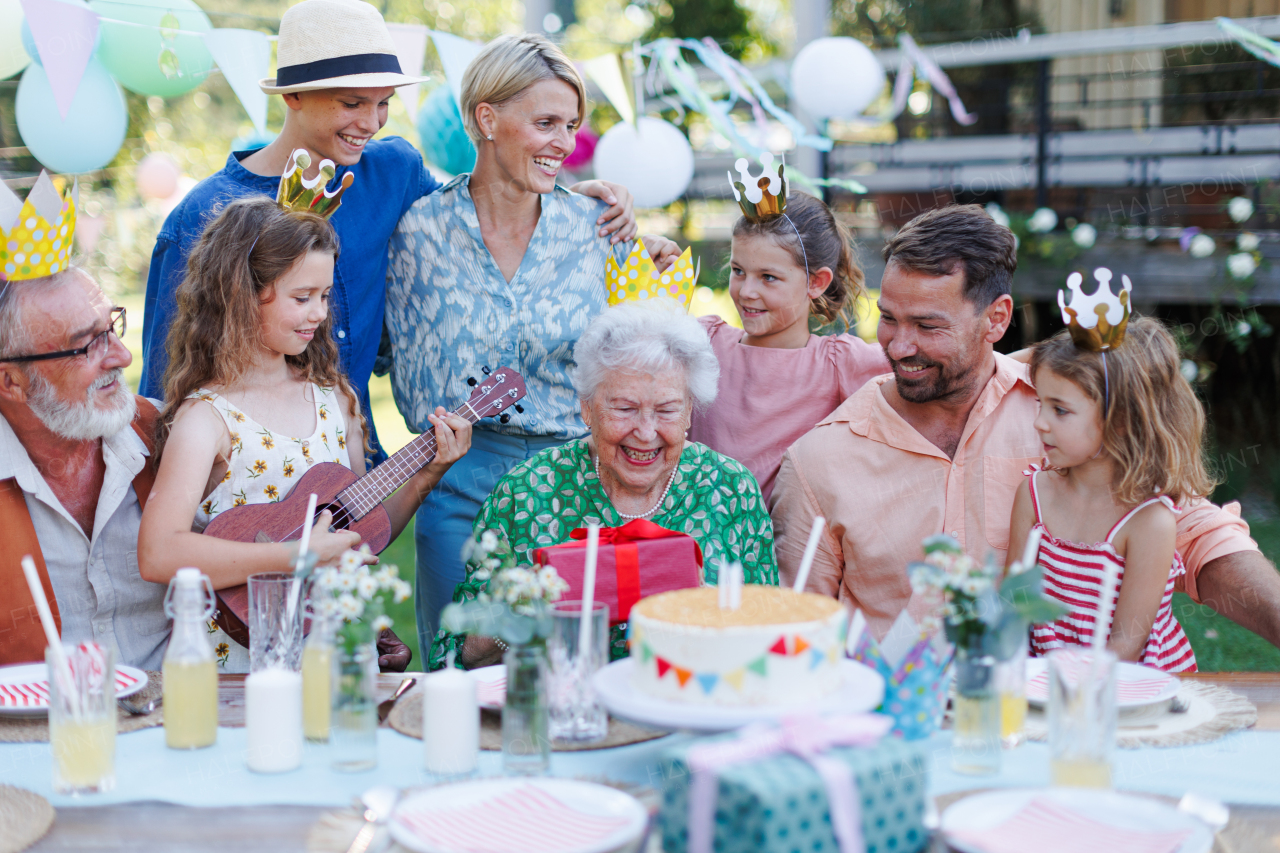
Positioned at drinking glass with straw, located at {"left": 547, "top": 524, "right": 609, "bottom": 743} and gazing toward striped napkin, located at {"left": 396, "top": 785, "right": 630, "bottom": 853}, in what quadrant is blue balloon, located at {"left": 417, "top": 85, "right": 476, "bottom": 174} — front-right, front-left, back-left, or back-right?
back-right

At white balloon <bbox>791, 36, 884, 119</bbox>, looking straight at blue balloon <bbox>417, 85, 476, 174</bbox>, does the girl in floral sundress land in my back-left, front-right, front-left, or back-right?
front-left

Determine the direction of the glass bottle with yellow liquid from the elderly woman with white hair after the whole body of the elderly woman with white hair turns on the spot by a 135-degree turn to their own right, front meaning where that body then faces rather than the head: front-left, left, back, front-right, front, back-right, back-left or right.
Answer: left

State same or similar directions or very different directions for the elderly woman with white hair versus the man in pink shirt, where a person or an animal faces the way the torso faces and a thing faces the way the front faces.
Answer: same or similar directions

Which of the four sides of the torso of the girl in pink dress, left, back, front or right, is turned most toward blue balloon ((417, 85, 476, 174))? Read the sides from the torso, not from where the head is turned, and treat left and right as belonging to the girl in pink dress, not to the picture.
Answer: right

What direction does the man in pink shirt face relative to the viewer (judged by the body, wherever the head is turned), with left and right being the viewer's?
facing the viewer

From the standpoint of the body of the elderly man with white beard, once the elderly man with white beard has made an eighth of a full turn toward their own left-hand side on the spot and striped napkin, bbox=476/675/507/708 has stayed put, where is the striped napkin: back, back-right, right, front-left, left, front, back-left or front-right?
front-right

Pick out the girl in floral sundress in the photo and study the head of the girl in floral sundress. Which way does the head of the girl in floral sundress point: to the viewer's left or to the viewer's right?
to the viewer's right

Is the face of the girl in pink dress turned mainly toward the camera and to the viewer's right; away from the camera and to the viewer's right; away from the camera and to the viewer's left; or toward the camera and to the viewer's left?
toward the camera and to the viewer's left

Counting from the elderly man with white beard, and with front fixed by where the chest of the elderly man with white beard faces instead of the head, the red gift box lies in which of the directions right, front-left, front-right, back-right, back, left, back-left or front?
front

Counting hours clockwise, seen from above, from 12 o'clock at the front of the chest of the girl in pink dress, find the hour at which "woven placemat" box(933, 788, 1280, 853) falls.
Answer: The woven placemat is roughly at 10 o'clock from the girl in pink dress.

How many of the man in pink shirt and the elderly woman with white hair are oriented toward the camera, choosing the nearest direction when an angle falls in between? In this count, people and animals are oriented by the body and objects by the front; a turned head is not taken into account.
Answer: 2

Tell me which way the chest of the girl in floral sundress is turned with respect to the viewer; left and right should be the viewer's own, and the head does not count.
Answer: facing the viewer and to the right of the viewer

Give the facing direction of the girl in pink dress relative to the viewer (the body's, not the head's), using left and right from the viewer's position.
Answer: facing the viewer and to the left of the viewer
